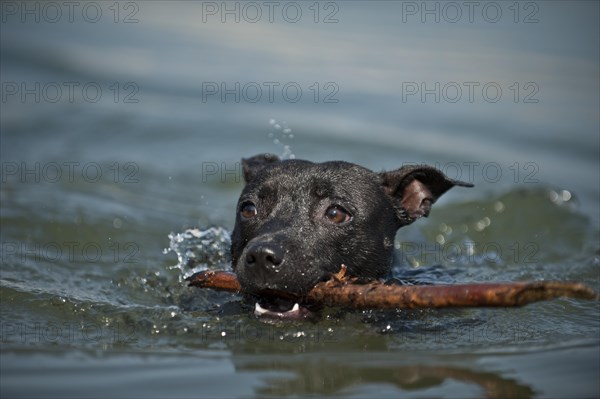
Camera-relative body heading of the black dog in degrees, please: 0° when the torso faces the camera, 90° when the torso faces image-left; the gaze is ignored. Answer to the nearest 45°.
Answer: approximately 45°
